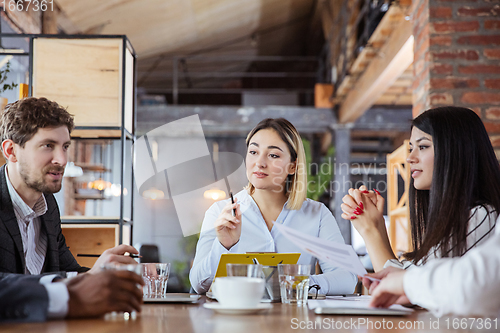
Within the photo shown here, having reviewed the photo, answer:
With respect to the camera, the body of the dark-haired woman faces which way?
to the viewer's left

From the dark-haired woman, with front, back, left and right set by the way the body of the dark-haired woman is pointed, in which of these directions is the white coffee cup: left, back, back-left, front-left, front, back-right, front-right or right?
front-left

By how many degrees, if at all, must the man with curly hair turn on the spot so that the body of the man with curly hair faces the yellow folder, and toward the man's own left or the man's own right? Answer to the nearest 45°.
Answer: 0° — they already face it

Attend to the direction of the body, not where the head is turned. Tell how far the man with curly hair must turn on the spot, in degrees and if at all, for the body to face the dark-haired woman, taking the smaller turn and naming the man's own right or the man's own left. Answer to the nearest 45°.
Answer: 0° — they already face them

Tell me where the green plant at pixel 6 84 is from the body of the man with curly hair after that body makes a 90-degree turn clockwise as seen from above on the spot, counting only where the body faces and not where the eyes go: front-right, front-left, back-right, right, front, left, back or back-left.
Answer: back-right

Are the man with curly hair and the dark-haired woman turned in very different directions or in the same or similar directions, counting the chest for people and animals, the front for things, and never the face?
very different directions

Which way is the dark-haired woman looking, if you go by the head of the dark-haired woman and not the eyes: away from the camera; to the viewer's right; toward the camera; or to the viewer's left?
to the viewer's left

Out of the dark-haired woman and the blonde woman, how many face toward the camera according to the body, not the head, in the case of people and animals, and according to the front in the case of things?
1

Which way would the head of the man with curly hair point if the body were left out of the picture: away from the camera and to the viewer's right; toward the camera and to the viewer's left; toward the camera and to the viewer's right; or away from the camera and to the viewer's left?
toward the camera and to the viewer's right

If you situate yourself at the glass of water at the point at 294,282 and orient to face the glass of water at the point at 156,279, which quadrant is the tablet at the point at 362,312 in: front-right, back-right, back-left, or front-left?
back-left

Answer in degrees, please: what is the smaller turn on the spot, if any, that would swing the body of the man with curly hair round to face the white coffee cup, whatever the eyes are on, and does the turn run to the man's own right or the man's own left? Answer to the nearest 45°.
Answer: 0° — they already face it
